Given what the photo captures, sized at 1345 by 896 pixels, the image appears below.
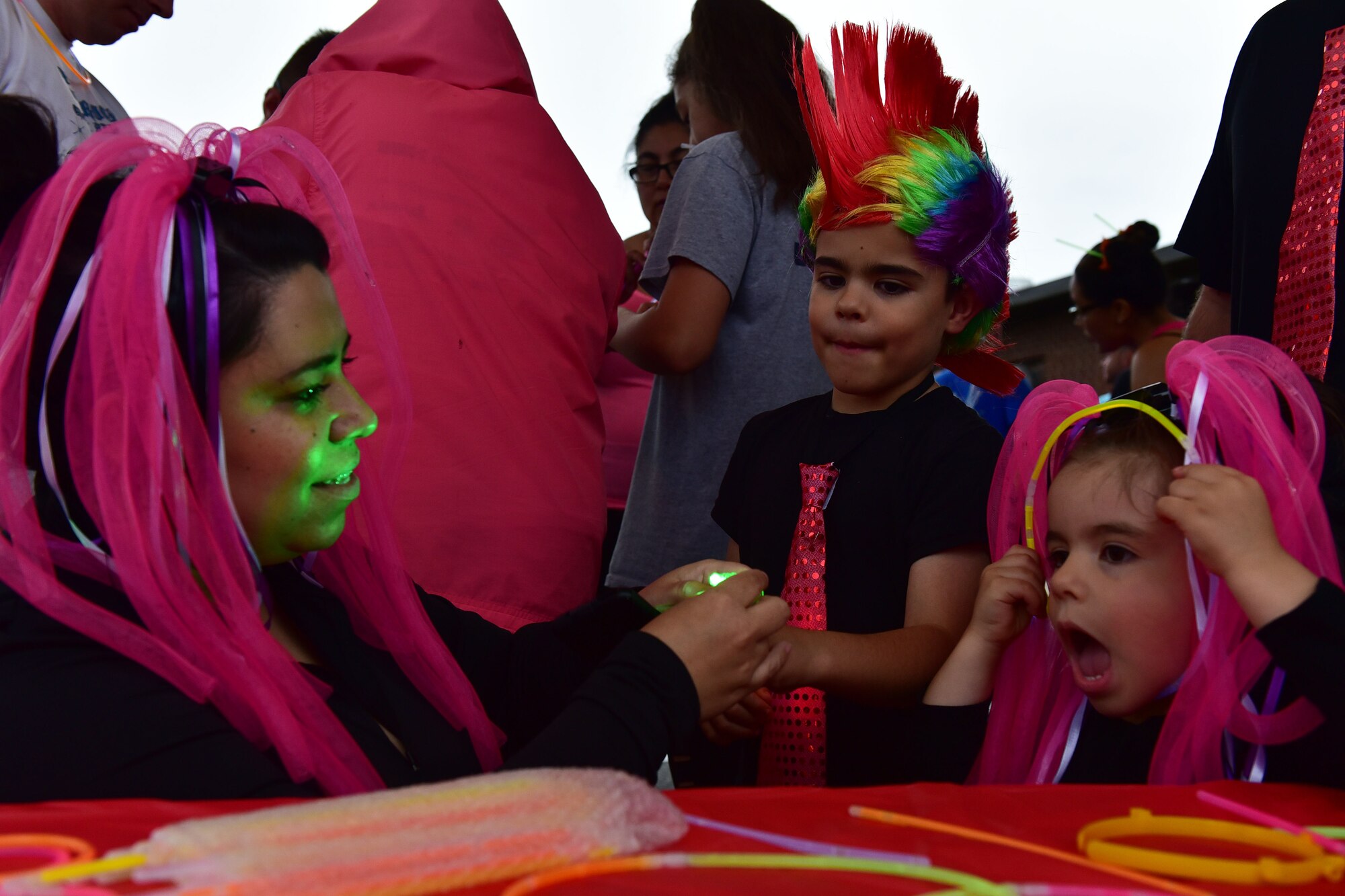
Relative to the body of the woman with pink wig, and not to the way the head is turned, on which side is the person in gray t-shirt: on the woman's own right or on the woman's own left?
on the woman's own left

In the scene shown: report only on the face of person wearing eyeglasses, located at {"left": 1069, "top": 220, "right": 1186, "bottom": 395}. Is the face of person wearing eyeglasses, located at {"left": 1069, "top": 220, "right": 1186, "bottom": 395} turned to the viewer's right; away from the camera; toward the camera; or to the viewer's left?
to the viewer's left

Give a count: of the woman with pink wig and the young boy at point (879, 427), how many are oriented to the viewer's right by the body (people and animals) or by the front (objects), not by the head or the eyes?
1

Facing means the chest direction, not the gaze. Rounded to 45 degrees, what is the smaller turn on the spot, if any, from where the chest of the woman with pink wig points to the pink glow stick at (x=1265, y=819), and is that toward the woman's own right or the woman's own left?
0° — they already face it

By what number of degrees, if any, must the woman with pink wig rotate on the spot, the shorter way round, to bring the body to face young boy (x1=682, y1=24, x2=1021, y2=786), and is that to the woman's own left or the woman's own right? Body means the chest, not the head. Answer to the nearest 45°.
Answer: approximately 45° to the woman's own left

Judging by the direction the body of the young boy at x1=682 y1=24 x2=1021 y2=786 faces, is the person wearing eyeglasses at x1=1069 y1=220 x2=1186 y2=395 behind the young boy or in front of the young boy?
behind

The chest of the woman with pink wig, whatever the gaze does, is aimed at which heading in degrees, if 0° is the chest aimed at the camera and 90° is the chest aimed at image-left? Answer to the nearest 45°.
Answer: approximately 270°
